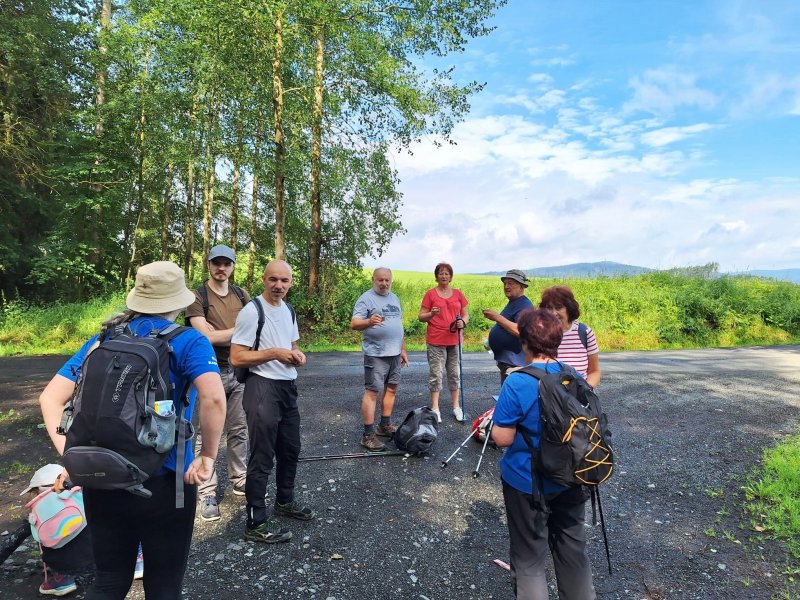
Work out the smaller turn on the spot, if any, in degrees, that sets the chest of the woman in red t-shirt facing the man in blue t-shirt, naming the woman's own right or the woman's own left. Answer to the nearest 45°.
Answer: approximately 45° to the woman's own left

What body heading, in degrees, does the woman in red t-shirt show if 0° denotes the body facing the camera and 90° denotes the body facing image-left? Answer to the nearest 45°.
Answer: approximately 0°

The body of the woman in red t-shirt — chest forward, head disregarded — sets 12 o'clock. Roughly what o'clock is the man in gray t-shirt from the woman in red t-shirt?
The man in gray t-shirt is roughly at 1 o'clock from the woman in red t-shirt.

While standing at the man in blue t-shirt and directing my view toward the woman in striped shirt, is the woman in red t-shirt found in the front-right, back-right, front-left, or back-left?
back-right
